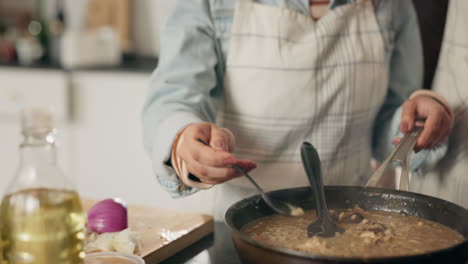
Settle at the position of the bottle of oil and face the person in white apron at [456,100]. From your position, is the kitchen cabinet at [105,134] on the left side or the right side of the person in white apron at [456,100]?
left

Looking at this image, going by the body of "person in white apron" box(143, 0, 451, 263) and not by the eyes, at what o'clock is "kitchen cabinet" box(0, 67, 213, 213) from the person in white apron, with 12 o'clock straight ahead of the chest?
The kitchen cabinet is roughly at 5 o'clock from the person in white apron.

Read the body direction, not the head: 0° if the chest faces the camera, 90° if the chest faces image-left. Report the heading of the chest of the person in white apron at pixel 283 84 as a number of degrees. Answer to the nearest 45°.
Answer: approximately 0°
